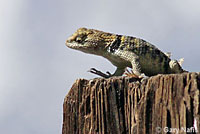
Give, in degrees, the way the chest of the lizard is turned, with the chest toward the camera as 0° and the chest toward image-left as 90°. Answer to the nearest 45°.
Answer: approximately 90°
